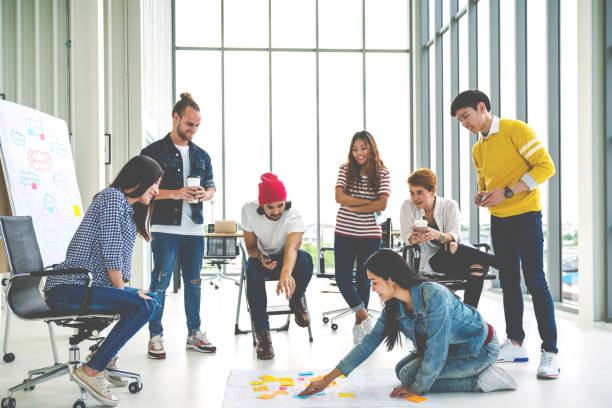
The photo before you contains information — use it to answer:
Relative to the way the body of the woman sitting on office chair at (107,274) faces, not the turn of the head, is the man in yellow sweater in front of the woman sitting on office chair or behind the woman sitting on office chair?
in front

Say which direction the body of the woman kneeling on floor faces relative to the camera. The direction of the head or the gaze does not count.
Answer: to the viewer's left

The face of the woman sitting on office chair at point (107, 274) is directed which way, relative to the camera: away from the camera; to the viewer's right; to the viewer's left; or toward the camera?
to the viewer's right

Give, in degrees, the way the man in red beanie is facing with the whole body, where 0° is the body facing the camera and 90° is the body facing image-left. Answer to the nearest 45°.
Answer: approximately 0°

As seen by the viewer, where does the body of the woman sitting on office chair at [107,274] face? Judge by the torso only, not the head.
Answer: to the viewer's right

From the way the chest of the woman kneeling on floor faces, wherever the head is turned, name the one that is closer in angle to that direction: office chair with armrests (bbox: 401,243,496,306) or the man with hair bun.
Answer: the man with hair bun

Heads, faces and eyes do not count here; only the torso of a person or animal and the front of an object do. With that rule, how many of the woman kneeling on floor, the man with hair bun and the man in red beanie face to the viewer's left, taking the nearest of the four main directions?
1

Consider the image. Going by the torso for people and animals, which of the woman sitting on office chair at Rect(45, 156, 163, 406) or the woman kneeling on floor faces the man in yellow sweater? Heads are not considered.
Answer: the woman sitting on office chair

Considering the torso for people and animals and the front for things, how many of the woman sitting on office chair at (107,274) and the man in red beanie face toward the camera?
1

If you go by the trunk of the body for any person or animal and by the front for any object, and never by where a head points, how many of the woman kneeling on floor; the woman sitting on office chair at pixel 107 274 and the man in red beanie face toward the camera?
1

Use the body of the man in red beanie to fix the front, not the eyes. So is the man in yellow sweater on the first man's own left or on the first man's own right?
on the first man's own left

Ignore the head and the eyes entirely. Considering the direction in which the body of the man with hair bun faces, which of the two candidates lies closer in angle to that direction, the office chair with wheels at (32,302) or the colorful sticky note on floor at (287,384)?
the colorful sticky note on floor

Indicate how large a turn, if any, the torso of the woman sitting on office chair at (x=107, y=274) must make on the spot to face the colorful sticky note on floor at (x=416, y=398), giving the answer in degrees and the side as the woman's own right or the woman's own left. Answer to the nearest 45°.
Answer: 0° — they already face it

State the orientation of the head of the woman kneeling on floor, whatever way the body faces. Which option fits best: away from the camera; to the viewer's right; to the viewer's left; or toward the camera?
to the viewer's left

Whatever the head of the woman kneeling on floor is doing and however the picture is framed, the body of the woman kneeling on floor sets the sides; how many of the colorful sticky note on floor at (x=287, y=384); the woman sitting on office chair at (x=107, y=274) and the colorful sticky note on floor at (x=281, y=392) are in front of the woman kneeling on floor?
3
